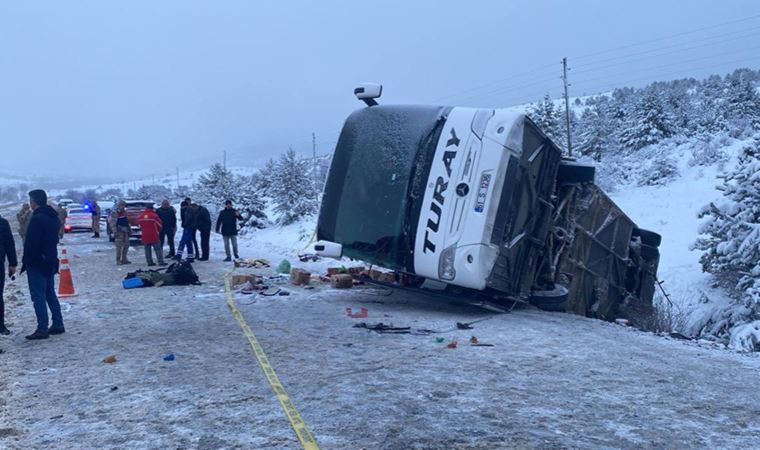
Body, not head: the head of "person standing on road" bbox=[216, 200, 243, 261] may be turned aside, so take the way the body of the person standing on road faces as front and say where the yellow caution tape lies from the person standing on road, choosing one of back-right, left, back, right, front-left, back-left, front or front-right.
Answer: front

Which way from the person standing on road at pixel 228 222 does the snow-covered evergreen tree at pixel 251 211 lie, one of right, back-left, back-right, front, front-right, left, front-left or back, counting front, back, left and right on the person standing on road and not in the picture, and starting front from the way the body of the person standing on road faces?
back

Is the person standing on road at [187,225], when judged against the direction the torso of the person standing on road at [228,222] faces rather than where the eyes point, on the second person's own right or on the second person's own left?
on the second person's own right

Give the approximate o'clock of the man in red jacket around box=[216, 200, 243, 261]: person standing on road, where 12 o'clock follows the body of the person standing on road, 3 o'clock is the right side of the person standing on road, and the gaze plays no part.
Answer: The man in red jacket is roughly at 2 o'clock from the person standing on road.

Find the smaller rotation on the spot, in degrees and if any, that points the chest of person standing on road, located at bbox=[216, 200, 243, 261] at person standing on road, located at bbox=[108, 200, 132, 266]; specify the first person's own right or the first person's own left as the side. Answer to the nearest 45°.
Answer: approximately 90° to the first person's own right

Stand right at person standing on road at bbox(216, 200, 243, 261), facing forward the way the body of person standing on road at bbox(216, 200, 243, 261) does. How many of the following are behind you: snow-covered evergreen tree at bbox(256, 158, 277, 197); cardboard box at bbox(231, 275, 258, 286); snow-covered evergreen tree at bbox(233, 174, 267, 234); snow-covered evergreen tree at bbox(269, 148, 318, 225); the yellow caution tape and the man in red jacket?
3

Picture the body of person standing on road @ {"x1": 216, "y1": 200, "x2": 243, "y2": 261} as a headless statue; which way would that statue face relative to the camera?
toward the camera

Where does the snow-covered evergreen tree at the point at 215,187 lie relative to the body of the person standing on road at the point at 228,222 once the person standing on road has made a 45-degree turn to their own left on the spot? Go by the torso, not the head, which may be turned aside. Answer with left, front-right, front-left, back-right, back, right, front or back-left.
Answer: back-left

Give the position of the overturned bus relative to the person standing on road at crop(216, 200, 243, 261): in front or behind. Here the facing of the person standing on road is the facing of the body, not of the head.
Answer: in front

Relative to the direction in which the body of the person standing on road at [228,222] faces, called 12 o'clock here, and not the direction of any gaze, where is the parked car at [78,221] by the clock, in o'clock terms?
The parked car is roughly at 5 o'clock from the person standing on road.
